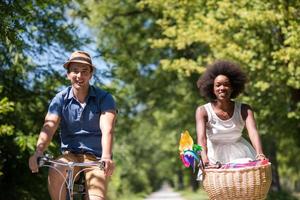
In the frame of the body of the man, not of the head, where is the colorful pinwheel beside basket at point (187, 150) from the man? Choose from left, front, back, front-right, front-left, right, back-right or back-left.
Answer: left

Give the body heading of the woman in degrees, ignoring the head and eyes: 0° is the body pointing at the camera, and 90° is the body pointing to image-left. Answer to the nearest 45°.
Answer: approximately 0°

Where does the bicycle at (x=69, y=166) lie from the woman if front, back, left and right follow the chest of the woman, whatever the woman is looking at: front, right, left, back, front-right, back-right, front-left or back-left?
front-right

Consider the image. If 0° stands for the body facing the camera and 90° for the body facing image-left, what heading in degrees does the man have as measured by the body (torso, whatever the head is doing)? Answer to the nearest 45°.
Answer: approximately 0°

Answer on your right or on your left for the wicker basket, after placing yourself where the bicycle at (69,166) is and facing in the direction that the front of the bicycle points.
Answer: on your left

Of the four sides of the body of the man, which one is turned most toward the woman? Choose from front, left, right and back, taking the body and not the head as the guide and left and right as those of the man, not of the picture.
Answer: left

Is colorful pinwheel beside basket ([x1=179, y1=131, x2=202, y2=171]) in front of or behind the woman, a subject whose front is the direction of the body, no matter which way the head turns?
in front

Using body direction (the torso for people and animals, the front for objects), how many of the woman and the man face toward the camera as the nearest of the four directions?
2

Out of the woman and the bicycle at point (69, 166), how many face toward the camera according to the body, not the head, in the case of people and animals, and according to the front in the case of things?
2
